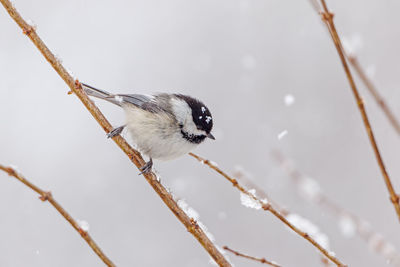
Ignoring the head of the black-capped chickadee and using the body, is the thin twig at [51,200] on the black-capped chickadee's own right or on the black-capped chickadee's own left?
on the black-capped chickadee's own right

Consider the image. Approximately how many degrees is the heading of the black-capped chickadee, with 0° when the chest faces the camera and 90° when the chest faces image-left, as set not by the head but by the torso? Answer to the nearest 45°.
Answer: approximately 270°
